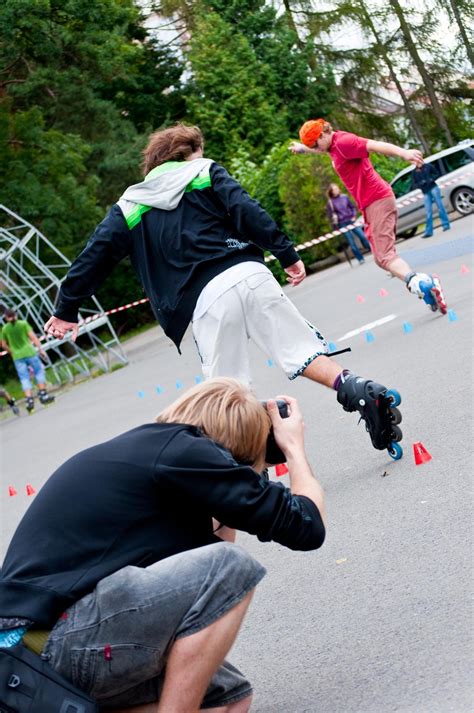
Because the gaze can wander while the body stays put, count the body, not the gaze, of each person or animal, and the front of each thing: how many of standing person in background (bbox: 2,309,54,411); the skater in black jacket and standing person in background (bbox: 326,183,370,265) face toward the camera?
2

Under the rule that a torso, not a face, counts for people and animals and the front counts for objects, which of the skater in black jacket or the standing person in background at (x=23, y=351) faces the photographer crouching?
the standing person in background

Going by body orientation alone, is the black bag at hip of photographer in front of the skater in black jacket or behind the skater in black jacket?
behind

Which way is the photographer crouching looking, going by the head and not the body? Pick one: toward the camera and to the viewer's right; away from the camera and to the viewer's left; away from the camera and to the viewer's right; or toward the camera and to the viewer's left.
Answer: away from the camera and to the viewer's right

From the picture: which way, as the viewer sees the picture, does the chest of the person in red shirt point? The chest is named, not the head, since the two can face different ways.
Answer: to the viewer's left

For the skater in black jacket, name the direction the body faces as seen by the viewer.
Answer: away from the camera

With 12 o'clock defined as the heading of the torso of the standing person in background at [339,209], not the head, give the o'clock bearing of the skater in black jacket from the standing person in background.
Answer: The skater in black jacket is roughly at 12 o'clock from the standing person in background.

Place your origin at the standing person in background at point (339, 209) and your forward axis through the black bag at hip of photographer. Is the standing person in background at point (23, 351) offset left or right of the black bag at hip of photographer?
right

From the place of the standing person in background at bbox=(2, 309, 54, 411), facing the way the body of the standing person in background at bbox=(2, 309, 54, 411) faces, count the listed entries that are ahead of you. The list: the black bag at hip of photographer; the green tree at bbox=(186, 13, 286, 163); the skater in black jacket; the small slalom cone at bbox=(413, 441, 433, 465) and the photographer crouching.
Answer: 4

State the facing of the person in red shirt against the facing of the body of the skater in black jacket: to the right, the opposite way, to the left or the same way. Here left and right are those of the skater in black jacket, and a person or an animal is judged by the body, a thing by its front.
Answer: to the left

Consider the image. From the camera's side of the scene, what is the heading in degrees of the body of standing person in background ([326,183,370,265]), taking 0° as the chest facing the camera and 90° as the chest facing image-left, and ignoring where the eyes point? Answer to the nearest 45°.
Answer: approximately 0°
